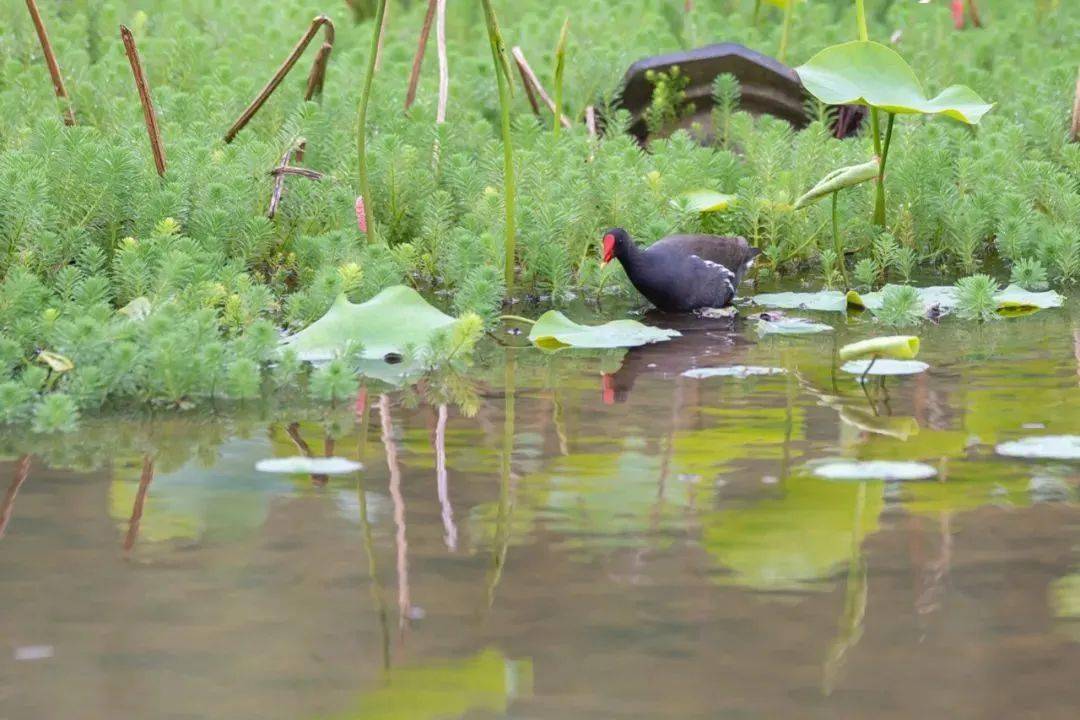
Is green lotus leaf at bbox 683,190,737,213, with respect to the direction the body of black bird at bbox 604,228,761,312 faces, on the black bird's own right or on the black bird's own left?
on the black bird's own right

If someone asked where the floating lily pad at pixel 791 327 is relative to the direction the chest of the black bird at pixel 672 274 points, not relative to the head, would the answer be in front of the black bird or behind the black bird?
behind

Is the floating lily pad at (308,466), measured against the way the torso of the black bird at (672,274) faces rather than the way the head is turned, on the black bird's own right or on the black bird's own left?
on the black bird's own left

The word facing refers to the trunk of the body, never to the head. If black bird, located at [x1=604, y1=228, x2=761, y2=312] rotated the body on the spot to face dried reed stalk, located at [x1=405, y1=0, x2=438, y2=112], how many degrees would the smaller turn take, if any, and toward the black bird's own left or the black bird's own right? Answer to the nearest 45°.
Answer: approximately 45° to the black bird's own right

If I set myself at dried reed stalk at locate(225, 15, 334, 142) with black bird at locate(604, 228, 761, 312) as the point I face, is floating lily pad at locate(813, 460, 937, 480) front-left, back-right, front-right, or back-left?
front-right

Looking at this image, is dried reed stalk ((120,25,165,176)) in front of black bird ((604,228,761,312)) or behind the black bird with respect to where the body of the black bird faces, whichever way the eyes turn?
in front

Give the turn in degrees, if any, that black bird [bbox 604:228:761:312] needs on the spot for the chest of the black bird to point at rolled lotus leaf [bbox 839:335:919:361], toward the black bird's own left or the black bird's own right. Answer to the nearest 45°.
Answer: approximately 135° to the black bird's own left

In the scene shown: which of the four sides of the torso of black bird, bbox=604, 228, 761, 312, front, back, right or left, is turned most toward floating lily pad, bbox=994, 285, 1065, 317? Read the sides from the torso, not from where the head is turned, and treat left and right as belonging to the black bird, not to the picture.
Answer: back

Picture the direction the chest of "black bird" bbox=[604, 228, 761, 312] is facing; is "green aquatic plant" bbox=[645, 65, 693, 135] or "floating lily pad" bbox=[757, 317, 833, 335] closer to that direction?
the green aquatic plant

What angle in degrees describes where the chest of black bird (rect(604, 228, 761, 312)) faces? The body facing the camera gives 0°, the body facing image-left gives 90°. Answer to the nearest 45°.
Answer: approximately 90°

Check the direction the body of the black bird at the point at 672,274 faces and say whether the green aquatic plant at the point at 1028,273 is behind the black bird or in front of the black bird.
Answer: behind

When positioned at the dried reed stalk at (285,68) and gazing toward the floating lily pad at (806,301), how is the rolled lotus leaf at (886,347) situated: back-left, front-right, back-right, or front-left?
front-right

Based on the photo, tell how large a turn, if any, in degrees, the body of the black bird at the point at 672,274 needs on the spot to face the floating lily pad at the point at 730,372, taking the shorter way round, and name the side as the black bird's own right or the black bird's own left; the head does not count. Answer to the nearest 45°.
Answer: approximately 90° to the black bird's own left

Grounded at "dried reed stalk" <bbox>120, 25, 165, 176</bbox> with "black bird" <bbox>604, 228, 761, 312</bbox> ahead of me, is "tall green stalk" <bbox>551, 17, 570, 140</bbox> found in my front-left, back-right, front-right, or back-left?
front-left
